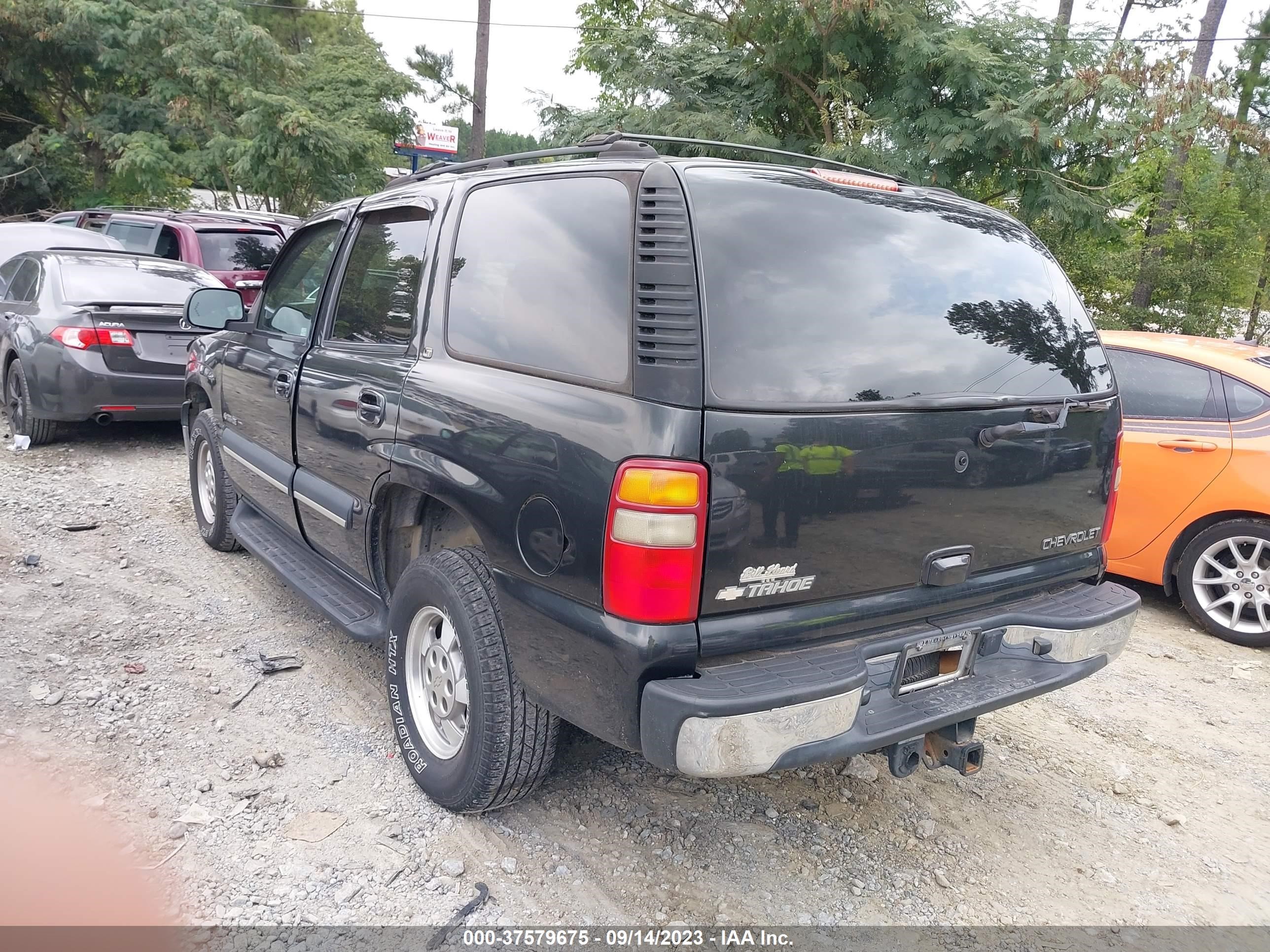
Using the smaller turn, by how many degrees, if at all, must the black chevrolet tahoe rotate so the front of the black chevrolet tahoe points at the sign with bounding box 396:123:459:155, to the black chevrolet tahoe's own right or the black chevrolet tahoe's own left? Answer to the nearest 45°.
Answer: approximately 45° to the black chevrolet tahoe's own right

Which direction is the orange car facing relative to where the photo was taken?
to the viewer's left

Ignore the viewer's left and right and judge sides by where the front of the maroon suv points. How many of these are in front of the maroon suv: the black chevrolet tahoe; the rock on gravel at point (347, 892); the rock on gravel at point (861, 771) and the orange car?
0

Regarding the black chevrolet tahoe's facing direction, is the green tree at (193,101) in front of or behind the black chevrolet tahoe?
in front

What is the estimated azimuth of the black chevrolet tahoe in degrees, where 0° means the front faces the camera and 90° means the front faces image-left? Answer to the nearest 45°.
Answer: approximately 135°

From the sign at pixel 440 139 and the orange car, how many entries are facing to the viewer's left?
1

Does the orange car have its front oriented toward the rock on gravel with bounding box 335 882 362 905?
no

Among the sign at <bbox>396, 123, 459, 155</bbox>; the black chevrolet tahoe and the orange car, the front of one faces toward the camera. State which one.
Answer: the sign

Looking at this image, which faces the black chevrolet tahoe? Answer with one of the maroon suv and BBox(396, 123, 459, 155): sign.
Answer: the sign

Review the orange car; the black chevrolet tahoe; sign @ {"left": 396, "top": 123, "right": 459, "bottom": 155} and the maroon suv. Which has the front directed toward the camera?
the sign

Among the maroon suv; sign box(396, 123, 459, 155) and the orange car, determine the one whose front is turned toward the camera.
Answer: the sign

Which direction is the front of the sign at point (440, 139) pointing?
toward the camera

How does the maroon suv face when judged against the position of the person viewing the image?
facing away from the viewer and to the left of the viewer

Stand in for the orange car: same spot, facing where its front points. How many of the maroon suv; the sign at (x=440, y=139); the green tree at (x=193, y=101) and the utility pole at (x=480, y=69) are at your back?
0

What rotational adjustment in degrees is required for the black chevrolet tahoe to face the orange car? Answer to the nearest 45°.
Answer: approximately 90° to its right

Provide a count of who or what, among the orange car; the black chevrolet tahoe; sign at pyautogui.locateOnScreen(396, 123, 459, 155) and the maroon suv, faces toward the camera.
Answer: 1

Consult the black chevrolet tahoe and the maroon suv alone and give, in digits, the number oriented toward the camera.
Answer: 0

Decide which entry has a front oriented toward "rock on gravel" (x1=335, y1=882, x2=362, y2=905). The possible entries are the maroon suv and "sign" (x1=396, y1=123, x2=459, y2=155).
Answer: the sign
